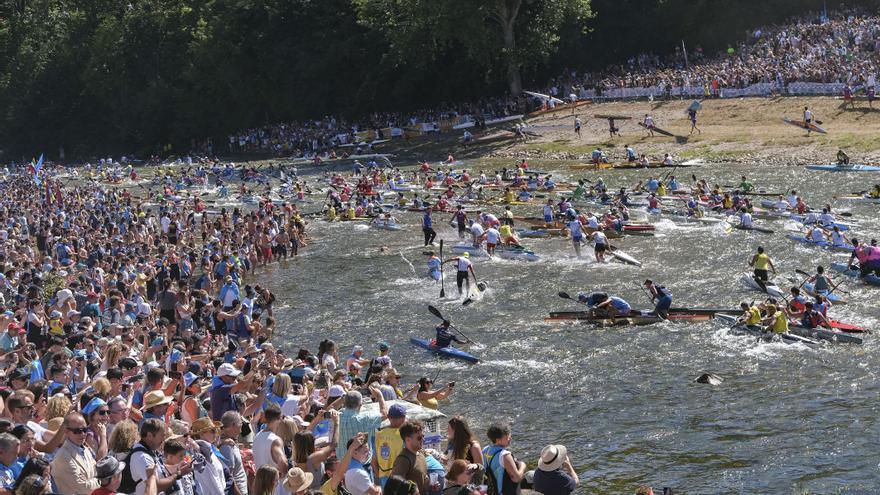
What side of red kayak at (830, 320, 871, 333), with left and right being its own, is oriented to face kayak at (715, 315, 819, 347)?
front

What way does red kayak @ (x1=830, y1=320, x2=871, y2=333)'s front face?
to the viewer's left

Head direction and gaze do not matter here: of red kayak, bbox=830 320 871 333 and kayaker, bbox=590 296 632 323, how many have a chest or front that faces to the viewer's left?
2

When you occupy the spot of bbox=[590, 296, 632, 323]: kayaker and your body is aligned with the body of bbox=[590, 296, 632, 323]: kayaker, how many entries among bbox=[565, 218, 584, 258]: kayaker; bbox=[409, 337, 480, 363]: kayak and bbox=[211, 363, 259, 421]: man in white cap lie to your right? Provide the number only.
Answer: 1

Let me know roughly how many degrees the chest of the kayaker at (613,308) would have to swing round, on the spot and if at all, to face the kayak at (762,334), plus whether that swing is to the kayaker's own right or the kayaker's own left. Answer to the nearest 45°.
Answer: approximately 135° to the kayaker's own left

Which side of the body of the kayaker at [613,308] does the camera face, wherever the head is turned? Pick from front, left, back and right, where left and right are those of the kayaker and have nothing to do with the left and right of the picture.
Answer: left

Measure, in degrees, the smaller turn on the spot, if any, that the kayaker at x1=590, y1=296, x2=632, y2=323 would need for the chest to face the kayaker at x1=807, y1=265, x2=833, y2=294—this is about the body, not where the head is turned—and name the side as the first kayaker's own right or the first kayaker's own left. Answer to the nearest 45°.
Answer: approximately 180°

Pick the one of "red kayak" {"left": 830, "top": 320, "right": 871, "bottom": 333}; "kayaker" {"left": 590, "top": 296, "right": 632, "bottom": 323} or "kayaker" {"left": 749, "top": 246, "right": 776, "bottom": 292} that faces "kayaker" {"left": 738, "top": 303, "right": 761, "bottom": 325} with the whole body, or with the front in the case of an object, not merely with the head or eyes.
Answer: the red kayak
